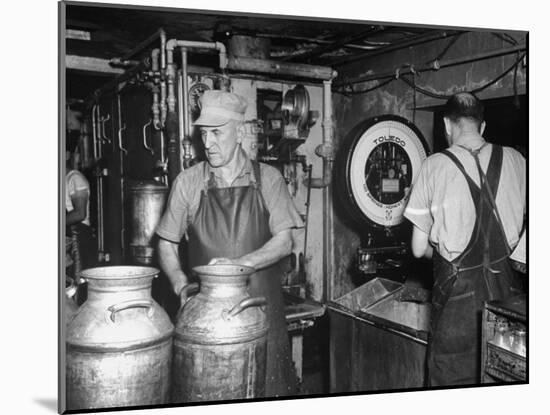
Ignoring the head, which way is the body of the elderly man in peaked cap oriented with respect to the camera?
toward the camera

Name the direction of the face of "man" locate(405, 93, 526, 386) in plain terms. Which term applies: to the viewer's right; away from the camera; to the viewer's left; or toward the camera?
away from the camera

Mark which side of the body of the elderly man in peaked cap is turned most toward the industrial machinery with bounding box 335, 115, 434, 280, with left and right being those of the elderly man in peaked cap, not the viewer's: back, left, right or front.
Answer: left

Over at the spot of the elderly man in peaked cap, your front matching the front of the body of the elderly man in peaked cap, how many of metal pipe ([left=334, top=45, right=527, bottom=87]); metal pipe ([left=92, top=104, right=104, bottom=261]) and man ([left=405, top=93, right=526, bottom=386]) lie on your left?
2
